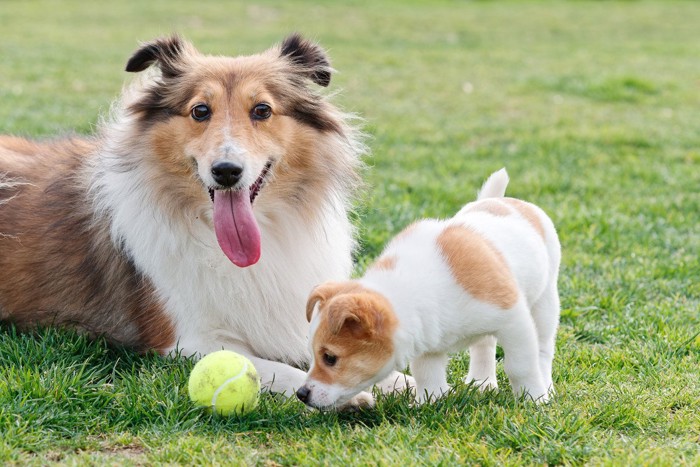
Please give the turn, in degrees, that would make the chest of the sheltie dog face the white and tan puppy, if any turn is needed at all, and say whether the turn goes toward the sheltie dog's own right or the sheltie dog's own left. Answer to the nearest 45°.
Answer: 0° — it already faces it

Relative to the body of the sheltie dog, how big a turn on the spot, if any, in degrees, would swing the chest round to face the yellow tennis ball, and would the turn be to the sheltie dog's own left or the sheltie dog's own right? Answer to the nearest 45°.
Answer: approximately 45° to the sheltie dog's own right

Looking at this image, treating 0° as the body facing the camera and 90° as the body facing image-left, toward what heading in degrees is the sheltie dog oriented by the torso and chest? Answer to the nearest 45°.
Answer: approximately 315°

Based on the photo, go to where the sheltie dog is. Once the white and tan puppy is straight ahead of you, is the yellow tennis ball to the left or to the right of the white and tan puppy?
right

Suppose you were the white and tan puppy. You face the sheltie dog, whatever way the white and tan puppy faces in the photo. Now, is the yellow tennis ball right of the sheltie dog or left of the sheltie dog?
left
